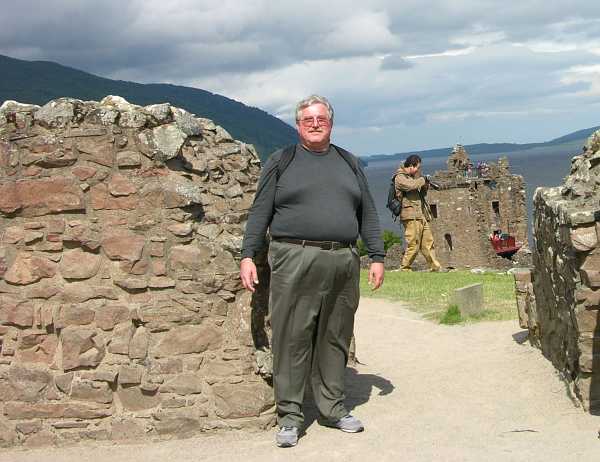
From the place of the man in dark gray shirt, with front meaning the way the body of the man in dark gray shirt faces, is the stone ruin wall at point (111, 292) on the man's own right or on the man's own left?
on the man's own right

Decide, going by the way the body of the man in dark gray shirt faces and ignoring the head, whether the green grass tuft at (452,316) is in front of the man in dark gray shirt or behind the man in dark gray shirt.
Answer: behind

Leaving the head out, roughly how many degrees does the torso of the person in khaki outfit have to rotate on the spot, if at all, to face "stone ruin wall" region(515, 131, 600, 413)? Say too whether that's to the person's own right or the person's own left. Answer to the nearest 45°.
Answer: approximately 45° to the person's own right

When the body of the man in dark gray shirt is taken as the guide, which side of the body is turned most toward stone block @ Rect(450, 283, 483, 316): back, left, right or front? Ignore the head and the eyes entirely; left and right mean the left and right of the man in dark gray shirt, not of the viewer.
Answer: back

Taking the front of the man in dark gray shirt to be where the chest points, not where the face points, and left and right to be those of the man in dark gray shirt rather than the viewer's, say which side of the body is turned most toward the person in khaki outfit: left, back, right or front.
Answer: back

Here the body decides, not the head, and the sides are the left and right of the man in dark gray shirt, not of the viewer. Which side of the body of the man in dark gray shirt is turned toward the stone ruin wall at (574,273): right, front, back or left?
left

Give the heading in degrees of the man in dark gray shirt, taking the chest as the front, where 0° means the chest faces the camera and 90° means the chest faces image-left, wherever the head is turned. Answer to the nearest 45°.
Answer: approximately 0°
